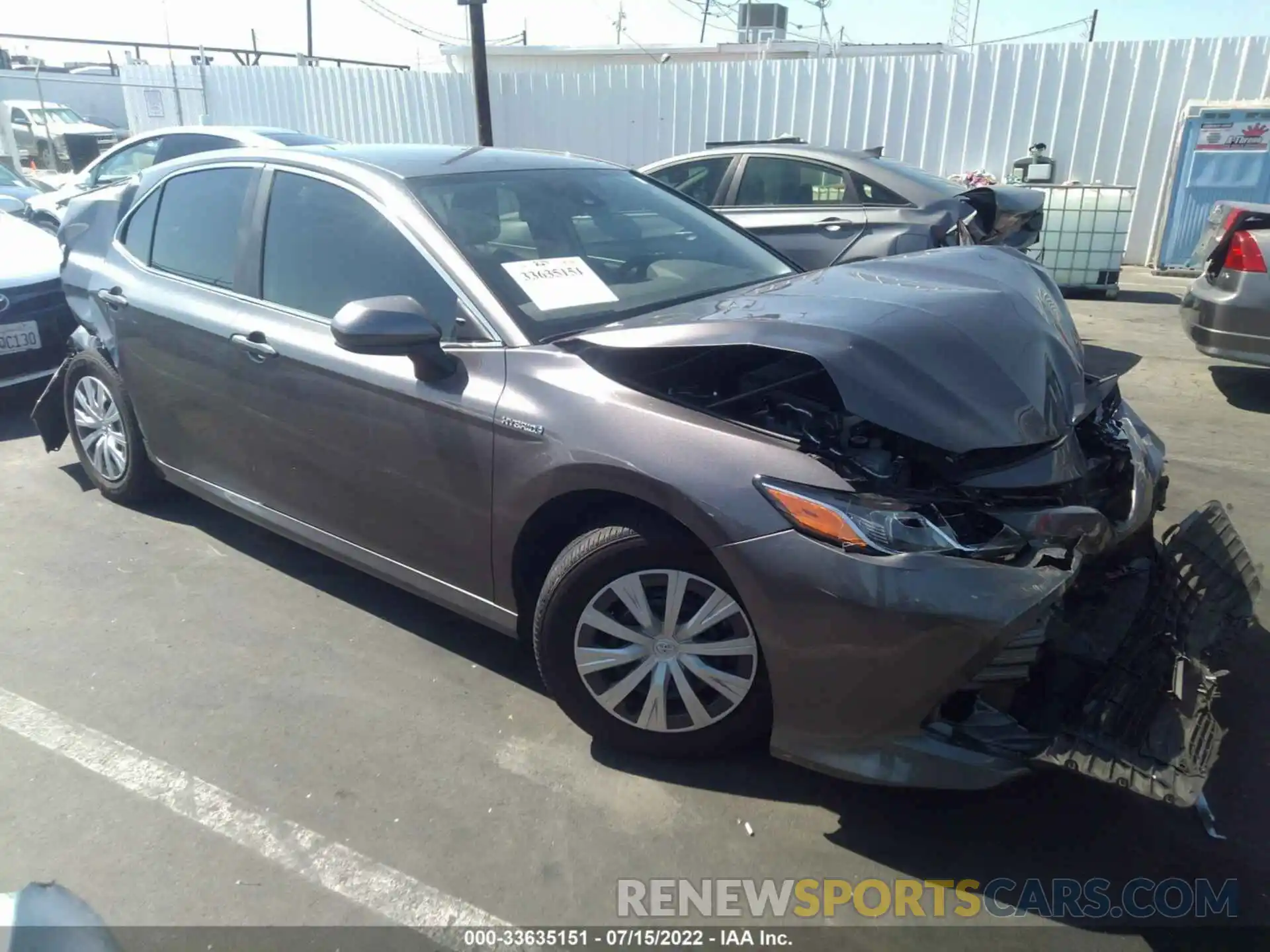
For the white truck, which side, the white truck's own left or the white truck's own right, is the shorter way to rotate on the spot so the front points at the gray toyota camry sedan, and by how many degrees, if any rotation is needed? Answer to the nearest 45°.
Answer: approximately 45° to the white truck's own right

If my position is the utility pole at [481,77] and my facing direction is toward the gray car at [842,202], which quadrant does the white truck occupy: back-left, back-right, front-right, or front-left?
back-right

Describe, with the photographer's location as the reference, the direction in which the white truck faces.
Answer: facing the viewer and to the right of the viewer

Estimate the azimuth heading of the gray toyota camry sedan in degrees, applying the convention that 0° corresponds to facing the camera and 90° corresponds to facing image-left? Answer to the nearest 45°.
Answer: approximately 315°

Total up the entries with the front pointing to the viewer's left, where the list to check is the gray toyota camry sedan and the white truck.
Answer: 0
